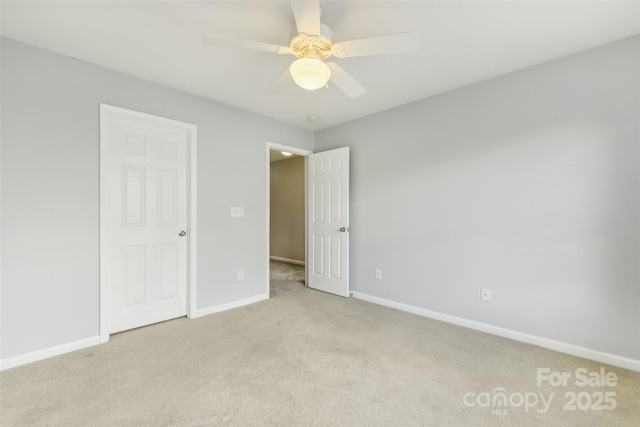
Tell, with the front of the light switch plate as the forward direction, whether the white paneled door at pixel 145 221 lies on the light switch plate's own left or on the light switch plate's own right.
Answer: on the light switch plate's own right

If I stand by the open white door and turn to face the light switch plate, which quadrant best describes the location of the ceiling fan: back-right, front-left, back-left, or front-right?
front-left

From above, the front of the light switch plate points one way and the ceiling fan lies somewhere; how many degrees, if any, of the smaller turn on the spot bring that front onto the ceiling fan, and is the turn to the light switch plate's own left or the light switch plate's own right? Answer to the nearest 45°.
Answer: approximately 45° to the light switch plate's own right

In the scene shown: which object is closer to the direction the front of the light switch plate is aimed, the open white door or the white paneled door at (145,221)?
the open white door

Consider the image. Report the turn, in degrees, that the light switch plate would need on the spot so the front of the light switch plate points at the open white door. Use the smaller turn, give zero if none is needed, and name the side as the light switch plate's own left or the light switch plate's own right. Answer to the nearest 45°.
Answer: approximately 45° to the light switch plate's own left

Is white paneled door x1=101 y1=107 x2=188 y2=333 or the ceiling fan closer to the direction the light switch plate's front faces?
the ceiling fan

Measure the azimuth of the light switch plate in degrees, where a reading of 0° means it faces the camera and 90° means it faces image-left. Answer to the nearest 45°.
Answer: approximately 315°

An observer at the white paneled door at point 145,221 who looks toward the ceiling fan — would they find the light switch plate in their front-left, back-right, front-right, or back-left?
front-left
